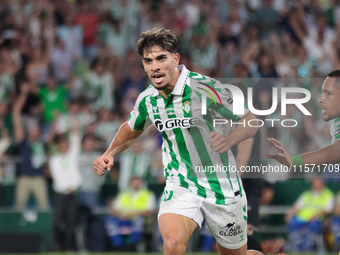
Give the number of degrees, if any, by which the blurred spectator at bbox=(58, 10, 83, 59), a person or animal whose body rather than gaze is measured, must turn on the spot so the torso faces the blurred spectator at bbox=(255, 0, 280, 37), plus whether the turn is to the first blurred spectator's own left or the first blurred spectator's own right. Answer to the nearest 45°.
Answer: approximately 90° to the first blurred spectator's own left

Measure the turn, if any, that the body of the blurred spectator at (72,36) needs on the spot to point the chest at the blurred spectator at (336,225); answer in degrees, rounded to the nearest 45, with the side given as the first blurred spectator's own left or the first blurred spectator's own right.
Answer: approximately 45° to the first blurred spectator's own left

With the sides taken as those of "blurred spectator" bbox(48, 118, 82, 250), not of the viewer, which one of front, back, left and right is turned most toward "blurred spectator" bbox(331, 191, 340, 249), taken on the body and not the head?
left
